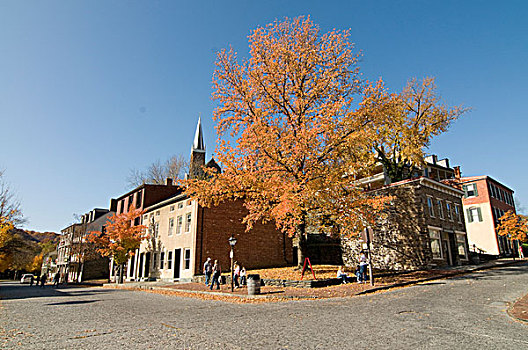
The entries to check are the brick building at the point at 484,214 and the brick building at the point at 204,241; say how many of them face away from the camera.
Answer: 0

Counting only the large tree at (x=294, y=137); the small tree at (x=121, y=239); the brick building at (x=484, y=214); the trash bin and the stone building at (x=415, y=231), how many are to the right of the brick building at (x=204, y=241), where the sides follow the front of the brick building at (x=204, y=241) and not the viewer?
1

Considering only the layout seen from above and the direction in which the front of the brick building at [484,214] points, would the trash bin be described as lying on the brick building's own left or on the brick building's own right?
on the brick building's own right

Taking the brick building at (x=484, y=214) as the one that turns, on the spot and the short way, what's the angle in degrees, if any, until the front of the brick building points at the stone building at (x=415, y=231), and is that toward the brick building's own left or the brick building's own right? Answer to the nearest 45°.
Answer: approximately 45° to the brick building's own right

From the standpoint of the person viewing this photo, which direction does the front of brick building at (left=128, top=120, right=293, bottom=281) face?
facing the viewer and to the left of the viewer

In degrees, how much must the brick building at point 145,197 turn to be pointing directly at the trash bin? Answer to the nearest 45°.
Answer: approximately 45° to its left

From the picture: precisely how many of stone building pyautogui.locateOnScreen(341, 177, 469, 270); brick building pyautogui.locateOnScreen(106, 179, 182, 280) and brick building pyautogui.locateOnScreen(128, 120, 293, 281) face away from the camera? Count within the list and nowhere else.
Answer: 0

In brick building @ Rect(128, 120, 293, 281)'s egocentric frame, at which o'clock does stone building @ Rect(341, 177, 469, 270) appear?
The stone building is roughly at 8 o'clock from the brick building.

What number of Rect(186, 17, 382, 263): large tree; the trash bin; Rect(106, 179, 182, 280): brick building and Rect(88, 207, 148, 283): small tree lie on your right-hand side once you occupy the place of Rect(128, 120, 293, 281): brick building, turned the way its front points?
2

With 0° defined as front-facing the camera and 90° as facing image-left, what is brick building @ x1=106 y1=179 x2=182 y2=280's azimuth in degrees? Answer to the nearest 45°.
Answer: approximately 45°
